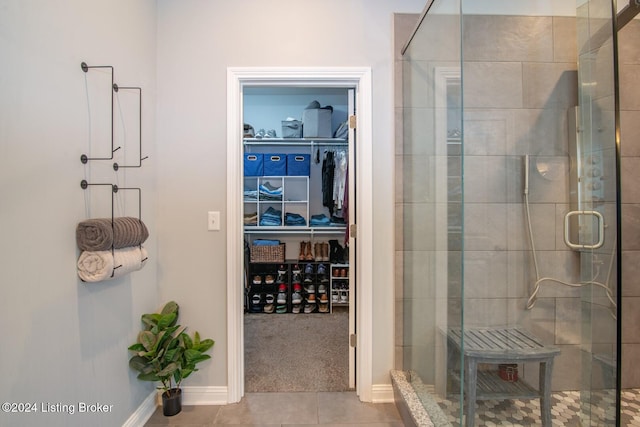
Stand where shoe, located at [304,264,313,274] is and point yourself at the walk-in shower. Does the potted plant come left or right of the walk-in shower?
right

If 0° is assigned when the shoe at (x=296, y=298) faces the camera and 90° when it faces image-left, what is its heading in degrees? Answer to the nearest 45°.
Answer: approximately 0°

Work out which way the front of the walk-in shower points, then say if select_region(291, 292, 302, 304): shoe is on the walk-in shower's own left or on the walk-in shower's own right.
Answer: on the walk-in shower's own right
